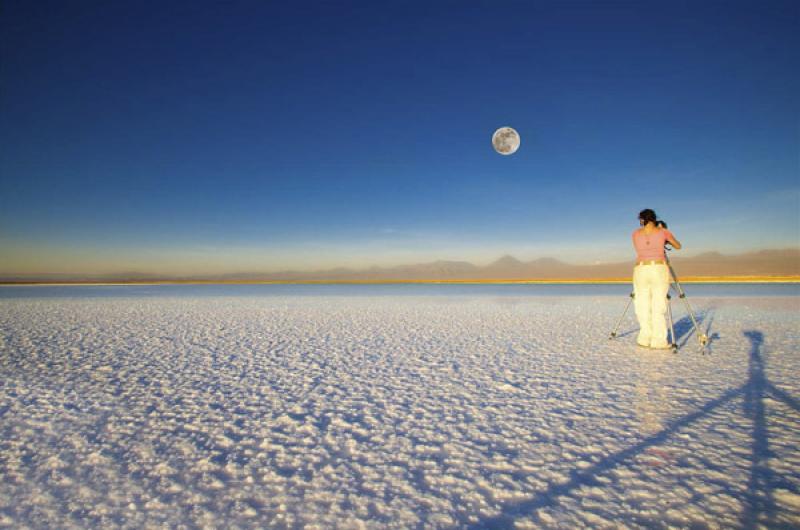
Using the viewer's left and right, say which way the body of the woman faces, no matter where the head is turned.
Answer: facing away from the viewer
